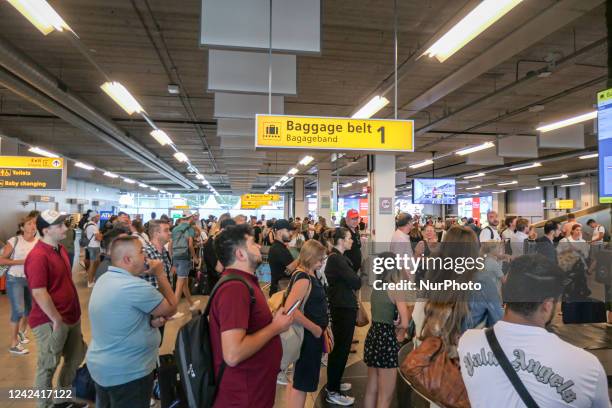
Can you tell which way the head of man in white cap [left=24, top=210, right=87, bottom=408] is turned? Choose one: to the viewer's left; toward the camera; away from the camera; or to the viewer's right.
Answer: to the viewer's right

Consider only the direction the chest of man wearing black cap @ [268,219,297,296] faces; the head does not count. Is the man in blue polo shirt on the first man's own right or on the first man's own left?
on the first man's own right

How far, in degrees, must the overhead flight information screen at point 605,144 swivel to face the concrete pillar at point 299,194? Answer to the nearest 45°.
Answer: approximately 90° to its right

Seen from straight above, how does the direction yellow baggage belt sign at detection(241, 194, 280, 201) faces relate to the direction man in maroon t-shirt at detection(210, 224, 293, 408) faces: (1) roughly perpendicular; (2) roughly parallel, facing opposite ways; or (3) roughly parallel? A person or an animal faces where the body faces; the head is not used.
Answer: roughly perpendicular

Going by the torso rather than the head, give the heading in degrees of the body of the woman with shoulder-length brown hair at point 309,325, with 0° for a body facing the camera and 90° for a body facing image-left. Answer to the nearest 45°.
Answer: approximately 270°

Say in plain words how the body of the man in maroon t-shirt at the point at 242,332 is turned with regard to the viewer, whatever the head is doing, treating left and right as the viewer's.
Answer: facing to the right of the viewer

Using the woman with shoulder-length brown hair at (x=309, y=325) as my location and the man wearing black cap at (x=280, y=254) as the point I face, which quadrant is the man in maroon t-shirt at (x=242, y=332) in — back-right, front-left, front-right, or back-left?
back-left
